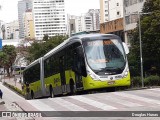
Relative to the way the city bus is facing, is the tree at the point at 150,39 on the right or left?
on its left

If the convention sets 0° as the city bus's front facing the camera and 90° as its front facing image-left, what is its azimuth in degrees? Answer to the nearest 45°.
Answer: approximately 315°

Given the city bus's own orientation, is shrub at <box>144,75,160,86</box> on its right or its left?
on its left
